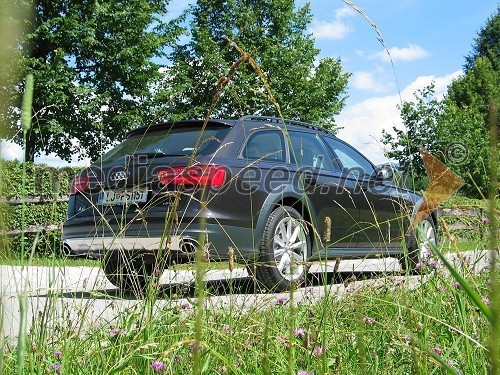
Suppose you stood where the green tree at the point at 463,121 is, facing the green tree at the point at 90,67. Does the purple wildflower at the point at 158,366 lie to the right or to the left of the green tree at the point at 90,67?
left

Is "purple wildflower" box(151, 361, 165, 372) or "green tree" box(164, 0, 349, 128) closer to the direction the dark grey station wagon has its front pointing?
the green tree

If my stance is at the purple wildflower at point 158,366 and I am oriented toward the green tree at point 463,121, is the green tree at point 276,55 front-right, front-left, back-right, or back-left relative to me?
front-left

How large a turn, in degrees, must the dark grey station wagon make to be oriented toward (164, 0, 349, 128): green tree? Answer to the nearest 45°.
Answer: approximately 45° to its left

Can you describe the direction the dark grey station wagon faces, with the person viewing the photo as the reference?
facing away from the viewer and to the right of the viewer

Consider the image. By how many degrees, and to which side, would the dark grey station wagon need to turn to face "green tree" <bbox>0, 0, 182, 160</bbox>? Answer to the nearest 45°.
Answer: approximately 45° to its left

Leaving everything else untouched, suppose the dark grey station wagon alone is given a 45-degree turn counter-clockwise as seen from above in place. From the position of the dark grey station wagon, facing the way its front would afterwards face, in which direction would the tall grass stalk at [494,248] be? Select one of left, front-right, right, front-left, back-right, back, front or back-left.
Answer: back

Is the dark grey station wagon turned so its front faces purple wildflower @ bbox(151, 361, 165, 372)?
no

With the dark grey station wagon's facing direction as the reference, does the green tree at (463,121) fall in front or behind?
in front
